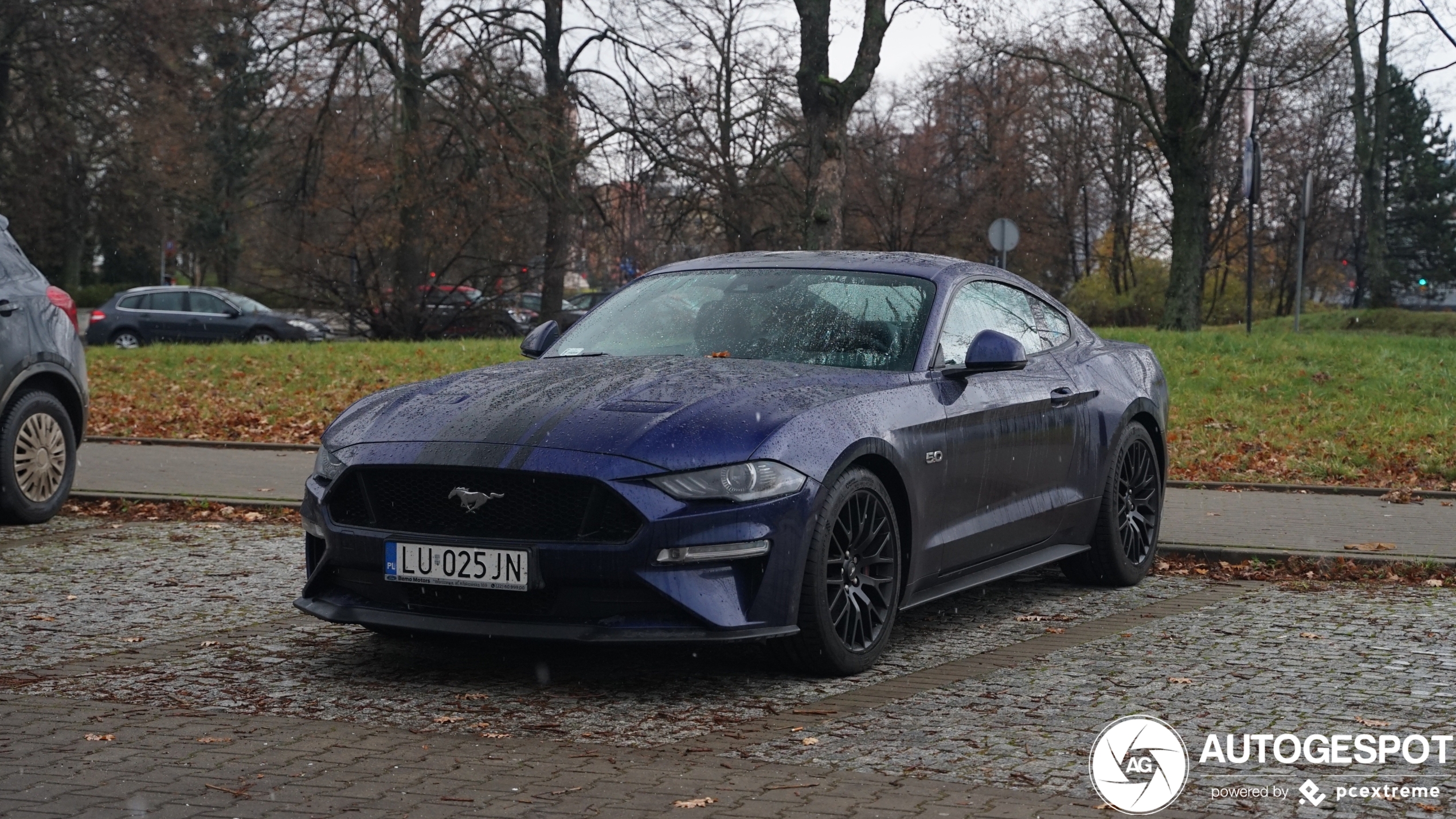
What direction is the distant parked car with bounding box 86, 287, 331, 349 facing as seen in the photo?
to the viewer's right

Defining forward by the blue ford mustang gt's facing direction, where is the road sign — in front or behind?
behind

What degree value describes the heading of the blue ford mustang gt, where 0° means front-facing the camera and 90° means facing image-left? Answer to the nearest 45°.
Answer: approximately 45°

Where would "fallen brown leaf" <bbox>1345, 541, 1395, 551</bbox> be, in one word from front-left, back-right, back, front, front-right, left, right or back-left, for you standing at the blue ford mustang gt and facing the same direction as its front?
back

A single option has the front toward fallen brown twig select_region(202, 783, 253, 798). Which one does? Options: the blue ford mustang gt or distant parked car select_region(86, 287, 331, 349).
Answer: the blue ford mustang gt
